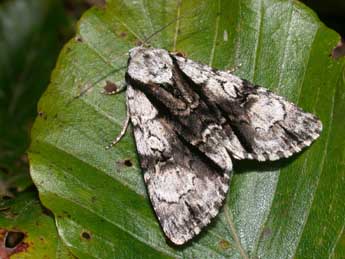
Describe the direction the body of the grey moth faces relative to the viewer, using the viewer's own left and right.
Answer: facing away from the viewer and to the left of the viewer

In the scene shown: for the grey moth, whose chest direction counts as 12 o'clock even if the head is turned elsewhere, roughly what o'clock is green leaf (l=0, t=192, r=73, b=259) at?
The green leaf is roughly at 9 o'clock from the grey moth.
